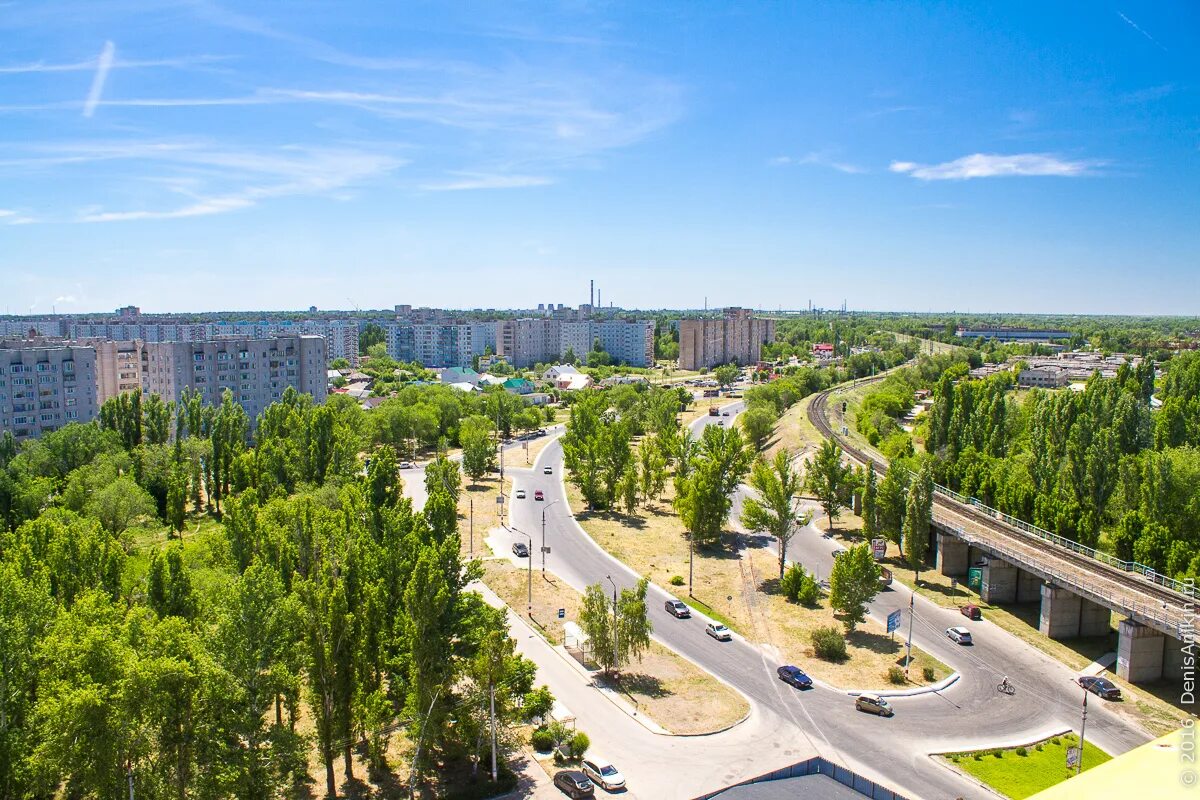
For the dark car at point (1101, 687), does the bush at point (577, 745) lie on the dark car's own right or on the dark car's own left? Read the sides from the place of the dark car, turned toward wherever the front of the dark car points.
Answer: on the dark car's own left

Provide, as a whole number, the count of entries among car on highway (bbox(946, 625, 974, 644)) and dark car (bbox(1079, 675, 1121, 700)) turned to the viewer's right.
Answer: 0

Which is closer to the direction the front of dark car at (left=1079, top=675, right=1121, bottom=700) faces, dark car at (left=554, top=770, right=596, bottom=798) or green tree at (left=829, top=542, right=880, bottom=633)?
the green tree

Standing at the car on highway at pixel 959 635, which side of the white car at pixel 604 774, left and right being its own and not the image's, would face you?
left

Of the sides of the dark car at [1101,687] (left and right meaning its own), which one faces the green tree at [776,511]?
front

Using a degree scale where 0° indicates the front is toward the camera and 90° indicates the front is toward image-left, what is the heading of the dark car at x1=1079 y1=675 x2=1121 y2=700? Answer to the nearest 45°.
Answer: approximately 135°

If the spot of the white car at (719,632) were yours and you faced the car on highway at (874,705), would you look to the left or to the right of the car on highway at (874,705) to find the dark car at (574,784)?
right

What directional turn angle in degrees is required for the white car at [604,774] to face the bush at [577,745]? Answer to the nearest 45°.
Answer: approximately 180°
